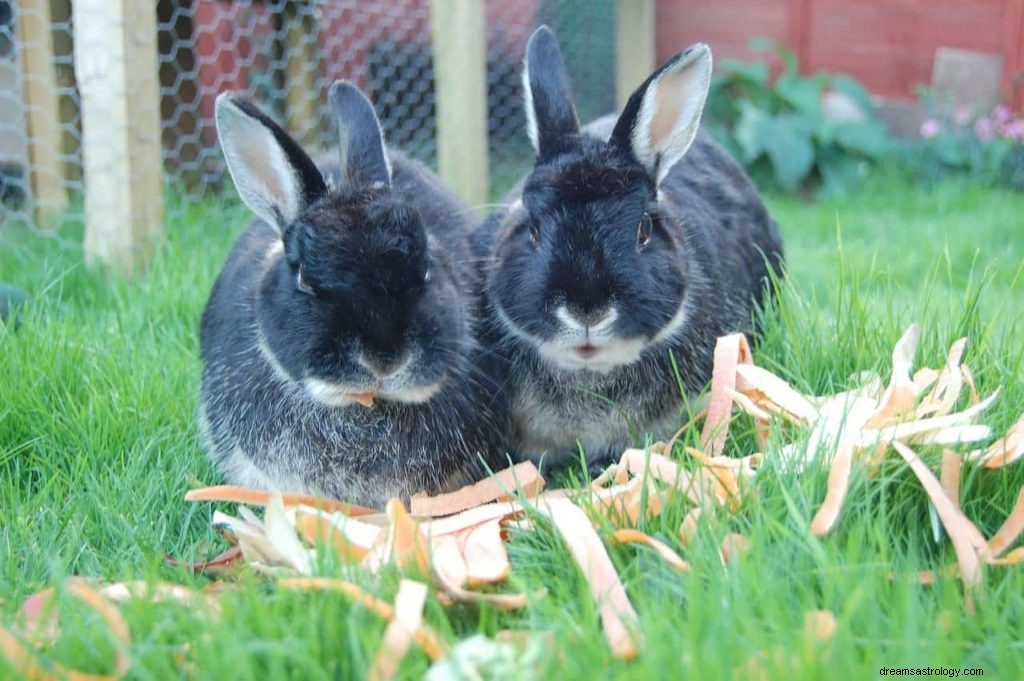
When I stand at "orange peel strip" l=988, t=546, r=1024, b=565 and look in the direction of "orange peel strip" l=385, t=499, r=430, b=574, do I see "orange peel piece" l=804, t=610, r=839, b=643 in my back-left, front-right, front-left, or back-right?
front-left

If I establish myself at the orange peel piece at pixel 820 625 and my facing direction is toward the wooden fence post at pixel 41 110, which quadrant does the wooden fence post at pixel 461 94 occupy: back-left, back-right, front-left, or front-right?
front-right

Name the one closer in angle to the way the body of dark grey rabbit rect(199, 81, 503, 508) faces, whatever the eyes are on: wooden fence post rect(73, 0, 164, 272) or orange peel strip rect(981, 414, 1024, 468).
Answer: the orange peel strip

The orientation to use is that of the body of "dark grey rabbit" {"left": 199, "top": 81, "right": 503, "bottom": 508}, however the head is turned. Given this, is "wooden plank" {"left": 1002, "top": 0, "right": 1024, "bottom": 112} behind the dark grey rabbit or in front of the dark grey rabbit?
behind

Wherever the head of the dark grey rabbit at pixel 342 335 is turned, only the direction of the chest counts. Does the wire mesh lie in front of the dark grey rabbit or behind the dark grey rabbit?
behind

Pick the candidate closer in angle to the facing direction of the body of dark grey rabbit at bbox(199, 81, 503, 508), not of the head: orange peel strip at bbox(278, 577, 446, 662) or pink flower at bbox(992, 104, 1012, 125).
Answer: the orange peel strip

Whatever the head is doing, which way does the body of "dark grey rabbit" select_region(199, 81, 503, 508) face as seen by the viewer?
toward the camera

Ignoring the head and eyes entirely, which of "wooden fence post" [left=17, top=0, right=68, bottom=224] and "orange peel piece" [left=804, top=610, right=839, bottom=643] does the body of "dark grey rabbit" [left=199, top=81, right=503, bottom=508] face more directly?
the orange peel piece

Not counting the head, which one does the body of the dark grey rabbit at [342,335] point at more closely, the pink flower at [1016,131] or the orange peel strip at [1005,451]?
the orange peel strip

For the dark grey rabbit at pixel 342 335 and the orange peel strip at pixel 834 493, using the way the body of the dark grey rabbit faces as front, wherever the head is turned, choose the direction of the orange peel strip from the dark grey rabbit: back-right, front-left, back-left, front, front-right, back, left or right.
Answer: front-left

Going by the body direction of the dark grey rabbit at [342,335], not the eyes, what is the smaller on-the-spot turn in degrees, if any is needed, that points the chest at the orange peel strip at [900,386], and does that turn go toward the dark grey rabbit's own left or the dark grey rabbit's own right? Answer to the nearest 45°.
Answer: approximately 90° to the dark grey rabbit's own left

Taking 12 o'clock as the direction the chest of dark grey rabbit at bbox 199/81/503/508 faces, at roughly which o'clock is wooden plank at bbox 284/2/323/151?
The wooden plank is roughly at 6 o'clock from the dark grey rabbit.

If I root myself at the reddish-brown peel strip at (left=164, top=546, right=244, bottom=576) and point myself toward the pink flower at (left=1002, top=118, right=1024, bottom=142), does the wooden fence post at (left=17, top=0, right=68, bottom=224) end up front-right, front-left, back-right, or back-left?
front-left

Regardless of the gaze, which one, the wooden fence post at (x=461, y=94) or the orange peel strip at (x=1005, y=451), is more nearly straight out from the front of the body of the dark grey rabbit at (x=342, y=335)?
the orange peel strip

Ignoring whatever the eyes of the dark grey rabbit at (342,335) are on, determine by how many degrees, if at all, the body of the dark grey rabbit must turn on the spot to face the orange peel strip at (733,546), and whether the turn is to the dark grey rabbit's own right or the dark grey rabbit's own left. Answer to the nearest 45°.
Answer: approximately 45° to the dark grey rabbit's own left
